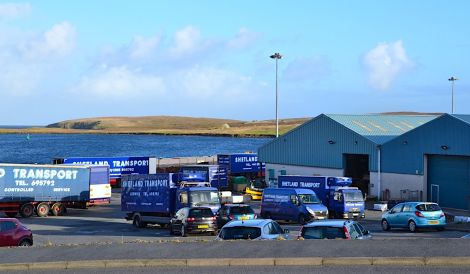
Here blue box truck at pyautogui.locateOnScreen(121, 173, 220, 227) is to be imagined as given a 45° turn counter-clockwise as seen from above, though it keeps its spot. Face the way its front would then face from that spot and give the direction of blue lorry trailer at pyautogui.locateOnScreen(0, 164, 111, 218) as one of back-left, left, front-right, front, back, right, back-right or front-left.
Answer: back-left

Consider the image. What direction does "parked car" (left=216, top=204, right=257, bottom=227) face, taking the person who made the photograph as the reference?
facing away from the viewer and to the left of the viewer

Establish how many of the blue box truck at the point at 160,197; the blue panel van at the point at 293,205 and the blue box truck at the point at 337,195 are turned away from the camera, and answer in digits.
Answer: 0

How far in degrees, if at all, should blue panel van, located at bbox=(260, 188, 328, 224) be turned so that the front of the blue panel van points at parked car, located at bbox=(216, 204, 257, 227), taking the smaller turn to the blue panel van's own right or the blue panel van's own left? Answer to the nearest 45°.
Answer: approximately 90° to the blue panel van's own right

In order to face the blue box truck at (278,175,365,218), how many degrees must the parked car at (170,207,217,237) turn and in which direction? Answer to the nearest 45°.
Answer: approximately 90° to its right

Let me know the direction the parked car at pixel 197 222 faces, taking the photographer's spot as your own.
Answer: facing away from the viewer and to the left of the viewer

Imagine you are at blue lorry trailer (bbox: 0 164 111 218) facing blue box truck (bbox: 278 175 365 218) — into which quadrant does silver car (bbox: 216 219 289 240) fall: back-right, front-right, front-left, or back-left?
front-right

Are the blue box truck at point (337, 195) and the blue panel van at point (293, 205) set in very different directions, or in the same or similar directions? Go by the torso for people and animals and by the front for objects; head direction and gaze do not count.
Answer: same or similar directions

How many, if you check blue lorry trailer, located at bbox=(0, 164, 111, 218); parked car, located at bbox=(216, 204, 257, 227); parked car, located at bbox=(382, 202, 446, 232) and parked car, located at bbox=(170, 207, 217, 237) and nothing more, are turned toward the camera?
0

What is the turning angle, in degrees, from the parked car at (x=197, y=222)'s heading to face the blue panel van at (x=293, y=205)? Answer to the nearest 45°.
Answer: approximately 90° to its right

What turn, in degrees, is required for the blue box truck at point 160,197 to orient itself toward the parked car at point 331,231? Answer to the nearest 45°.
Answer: approximately 45° to its right

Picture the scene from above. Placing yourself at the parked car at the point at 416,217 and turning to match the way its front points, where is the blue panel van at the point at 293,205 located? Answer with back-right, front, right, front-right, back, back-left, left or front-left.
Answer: front

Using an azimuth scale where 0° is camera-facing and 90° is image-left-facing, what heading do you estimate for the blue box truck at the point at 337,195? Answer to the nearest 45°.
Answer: approximately 315°
